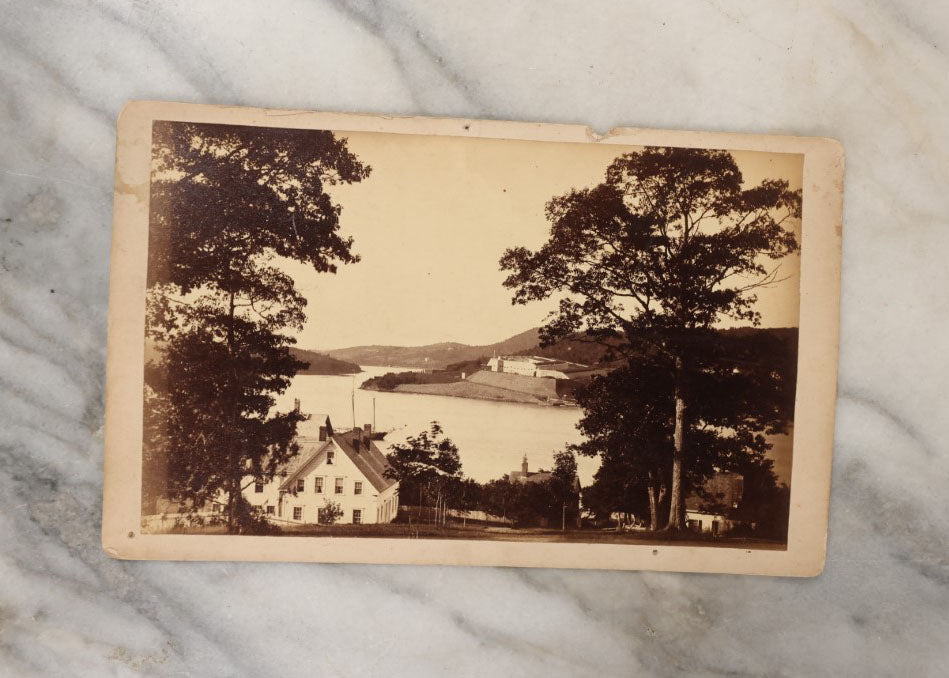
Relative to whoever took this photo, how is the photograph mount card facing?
facing the viewer
